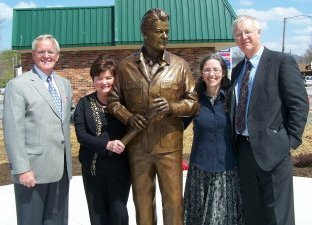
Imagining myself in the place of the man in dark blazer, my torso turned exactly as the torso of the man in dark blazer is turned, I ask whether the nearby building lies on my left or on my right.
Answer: on my right

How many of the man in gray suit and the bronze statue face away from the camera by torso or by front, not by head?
0

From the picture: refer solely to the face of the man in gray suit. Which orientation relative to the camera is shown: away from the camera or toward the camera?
toward the camera

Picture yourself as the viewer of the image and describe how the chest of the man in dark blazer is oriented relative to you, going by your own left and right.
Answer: facing the viewer and to the left of the viewer

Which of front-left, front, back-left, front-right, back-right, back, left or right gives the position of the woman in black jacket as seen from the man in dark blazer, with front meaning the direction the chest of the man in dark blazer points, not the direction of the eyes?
front-right

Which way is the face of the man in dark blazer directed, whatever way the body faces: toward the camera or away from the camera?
toward the camera

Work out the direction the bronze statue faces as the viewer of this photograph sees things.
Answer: facing the viewer

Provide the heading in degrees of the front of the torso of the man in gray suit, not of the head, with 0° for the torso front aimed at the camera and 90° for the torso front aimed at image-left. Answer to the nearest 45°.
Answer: approximately 315°

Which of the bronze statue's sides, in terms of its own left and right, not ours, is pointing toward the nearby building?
back
